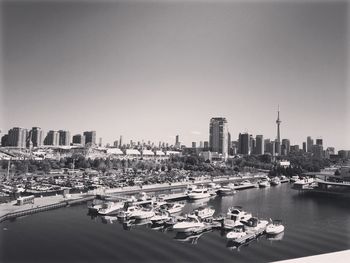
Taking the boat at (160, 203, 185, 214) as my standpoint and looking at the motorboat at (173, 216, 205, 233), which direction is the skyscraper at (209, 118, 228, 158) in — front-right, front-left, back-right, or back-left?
back-left

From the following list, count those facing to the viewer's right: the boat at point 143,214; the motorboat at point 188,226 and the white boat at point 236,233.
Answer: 0

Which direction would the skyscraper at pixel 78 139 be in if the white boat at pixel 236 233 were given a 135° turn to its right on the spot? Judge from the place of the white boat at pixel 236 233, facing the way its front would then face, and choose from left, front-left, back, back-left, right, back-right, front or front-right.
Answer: front-left

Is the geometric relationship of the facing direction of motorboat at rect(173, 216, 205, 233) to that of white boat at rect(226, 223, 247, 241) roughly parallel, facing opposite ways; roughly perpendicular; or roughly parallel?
roughly parallel

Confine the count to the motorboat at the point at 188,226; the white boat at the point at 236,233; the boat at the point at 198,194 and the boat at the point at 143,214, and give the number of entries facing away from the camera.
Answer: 0

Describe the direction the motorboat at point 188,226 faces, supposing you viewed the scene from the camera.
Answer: facing the viewer and to the left of the viewer

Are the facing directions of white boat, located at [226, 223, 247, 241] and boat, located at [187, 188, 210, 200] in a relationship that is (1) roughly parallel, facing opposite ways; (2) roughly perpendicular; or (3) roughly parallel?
roughly parallel

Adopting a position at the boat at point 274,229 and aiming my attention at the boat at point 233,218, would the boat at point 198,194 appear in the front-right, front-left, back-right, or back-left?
front-right

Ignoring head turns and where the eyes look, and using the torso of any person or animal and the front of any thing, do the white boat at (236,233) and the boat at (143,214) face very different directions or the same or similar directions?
same or similar directions

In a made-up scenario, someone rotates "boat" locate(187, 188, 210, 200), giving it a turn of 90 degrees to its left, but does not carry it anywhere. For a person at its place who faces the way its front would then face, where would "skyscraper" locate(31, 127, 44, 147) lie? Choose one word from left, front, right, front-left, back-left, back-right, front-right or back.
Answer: back

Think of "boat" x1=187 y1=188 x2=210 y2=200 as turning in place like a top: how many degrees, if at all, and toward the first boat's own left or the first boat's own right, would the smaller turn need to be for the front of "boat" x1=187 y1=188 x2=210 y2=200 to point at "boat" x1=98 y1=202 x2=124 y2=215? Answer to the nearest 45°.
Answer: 0° — it already faces it

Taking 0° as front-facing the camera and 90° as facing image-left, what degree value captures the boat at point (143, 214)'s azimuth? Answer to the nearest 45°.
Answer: approximately 45°

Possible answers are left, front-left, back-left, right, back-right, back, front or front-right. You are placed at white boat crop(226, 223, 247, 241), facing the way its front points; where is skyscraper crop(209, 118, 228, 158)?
back-right

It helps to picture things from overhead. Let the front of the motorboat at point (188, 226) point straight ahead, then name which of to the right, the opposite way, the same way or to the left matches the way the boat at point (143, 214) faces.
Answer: the same way

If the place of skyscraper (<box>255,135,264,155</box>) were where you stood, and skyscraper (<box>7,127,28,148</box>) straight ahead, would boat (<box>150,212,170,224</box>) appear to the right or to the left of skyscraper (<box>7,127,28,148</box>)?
left
